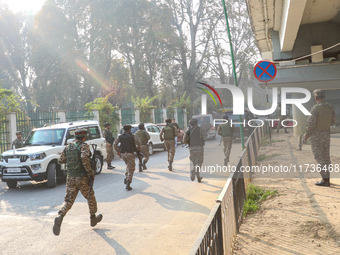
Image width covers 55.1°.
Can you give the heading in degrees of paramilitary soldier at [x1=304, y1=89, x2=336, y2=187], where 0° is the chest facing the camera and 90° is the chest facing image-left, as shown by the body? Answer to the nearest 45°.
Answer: approximately 135°

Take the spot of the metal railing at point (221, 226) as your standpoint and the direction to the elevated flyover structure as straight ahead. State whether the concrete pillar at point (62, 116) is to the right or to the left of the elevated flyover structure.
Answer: left

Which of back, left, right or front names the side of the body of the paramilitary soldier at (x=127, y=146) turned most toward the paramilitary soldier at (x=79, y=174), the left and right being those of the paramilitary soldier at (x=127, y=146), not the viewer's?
back

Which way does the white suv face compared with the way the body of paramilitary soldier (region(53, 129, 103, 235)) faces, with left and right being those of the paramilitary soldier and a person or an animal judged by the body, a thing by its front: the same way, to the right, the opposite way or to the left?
the opposite way

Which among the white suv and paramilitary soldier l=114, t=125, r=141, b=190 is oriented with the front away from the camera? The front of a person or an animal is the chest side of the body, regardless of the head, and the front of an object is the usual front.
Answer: the paramilitary soldier

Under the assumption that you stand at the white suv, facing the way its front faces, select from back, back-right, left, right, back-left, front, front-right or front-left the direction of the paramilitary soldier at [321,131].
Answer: left

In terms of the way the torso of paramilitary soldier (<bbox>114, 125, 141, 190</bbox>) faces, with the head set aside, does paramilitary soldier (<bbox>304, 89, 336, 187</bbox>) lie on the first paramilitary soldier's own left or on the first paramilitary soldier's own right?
on the first paramilitary soldier's own right

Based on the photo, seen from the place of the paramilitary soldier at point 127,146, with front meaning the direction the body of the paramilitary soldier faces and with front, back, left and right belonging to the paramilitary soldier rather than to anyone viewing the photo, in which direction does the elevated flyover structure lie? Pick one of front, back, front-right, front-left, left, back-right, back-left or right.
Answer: right

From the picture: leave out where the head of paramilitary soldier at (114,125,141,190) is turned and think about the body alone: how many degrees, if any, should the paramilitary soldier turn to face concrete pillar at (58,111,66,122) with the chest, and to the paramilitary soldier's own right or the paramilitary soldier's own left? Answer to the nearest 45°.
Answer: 0° — they already face it

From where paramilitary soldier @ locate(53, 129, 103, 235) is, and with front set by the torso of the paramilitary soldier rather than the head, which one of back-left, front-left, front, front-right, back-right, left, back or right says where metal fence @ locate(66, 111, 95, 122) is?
front-left

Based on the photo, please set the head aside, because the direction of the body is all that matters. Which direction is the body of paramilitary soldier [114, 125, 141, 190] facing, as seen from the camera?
away from the camera
